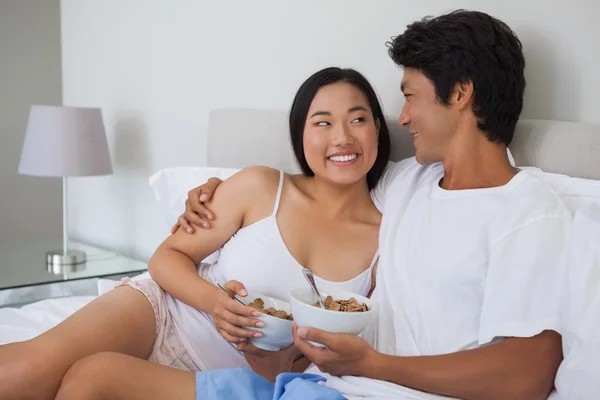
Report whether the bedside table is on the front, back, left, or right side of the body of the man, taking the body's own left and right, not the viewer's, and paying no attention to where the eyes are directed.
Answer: right

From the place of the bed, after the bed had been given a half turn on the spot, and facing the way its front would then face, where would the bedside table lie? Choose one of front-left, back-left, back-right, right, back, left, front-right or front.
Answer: left

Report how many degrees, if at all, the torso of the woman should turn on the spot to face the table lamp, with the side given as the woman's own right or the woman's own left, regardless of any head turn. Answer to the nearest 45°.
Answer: approximately 135° to the woman's own right

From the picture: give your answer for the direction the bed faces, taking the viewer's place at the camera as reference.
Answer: facing the viewer and to the left of the viewer

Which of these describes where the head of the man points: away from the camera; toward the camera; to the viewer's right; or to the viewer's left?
to the viewer's left

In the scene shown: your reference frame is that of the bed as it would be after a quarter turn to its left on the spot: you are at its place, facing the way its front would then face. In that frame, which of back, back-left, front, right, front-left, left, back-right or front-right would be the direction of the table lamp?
back

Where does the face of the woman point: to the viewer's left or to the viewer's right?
to the viewer's right

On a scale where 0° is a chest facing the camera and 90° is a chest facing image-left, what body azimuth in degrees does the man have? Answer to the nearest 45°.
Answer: approximately 45°

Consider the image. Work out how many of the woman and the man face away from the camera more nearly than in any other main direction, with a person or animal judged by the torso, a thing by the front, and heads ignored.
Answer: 0

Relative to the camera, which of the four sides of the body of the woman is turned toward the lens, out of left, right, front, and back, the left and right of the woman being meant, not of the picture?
front
